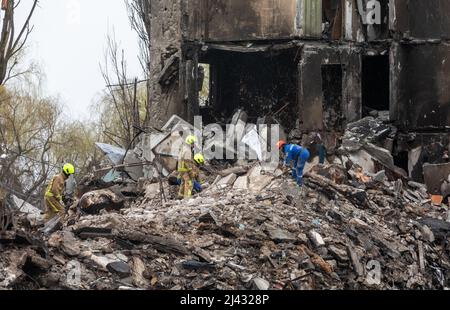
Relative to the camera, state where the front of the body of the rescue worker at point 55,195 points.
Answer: to the viewer's right

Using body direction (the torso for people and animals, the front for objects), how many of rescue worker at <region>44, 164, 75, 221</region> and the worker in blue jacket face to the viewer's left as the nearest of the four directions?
1

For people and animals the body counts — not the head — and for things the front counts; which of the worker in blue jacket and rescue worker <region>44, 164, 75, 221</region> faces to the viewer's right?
the rescue worker

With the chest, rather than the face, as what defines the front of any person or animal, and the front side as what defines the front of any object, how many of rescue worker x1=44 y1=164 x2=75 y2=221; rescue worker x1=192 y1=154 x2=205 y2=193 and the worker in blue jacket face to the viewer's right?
2

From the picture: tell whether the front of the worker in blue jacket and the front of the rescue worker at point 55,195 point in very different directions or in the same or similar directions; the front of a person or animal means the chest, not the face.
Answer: very different directions

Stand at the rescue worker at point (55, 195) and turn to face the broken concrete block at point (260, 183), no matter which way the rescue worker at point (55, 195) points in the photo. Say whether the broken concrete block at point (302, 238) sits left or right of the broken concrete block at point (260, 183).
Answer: right

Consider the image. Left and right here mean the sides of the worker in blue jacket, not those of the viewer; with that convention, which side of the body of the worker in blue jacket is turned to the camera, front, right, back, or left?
left

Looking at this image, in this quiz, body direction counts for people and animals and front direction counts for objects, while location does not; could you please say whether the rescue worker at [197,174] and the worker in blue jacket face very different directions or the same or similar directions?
very different directions
